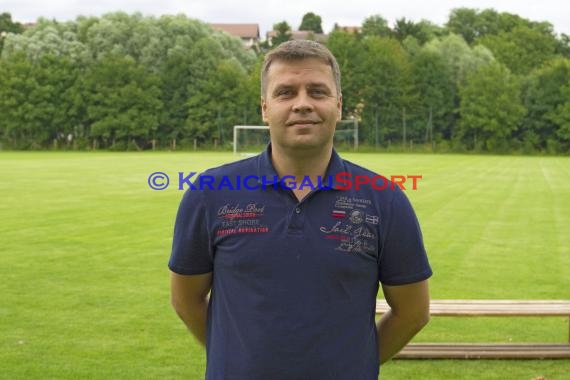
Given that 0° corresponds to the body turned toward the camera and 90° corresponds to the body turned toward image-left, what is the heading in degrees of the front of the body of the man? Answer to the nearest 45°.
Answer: approximately 0°

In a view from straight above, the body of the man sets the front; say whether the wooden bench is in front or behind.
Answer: behind
